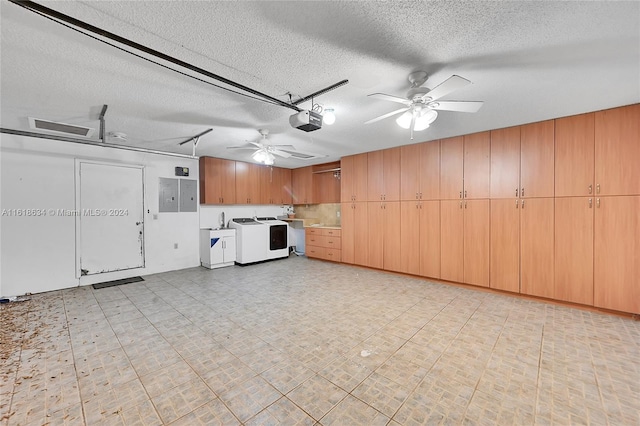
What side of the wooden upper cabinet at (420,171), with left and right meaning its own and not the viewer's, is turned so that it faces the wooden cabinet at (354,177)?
right

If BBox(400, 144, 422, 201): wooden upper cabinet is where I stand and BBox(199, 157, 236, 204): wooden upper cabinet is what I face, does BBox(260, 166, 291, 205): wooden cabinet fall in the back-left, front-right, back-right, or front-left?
front-right

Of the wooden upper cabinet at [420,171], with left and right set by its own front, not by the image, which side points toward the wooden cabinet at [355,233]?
right

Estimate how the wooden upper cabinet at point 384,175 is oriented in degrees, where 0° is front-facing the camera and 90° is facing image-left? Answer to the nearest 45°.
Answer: approximately 45°

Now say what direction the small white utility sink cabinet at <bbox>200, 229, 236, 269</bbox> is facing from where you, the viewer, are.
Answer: facing the viewer and to the right of the viewer

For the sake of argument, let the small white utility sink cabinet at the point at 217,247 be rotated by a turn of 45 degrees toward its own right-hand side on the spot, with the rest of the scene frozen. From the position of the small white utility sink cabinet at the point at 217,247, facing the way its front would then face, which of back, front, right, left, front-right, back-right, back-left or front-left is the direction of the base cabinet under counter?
left

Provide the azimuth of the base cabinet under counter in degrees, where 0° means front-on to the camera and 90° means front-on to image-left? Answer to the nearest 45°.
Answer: approximately 45°

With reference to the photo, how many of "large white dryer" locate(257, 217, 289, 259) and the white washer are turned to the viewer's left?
0

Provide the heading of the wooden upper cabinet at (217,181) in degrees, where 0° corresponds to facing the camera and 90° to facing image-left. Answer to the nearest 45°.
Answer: approximately 315°
